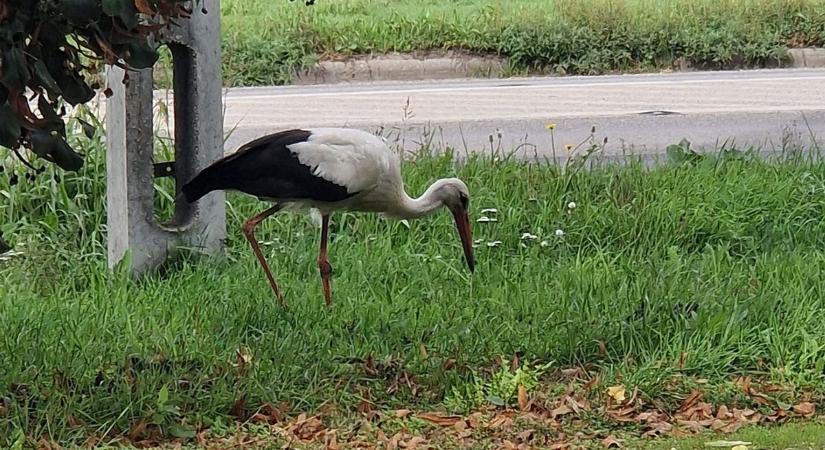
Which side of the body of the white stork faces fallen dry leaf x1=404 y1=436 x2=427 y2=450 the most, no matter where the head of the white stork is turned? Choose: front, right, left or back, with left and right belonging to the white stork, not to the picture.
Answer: right

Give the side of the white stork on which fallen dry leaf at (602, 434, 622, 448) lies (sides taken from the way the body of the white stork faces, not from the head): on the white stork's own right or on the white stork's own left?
on the white stork's own right

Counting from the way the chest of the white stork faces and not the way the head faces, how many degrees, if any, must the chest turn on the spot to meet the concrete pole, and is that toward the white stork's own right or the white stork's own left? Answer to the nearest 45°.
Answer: approximately 135° to the white stork's own left

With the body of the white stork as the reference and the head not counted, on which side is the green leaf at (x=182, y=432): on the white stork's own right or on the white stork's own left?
on the white stork's own right

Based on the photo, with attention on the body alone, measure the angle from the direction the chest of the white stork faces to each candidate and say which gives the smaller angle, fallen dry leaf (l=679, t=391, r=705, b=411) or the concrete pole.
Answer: the fallen dry leaf

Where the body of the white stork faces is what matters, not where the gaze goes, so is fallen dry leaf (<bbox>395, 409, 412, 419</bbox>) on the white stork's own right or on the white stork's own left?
on the white stork's own right

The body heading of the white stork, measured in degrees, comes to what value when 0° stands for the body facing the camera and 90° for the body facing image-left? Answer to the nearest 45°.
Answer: approximately 270°

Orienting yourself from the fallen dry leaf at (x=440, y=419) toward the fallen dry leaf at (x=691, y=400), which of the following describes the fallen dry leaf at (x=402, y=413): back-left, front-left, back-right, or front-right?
back-left

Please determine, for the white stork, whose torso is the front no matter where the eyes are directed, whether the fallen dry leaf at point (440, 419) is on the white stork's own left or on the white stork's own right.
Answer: on the white stork's own right
